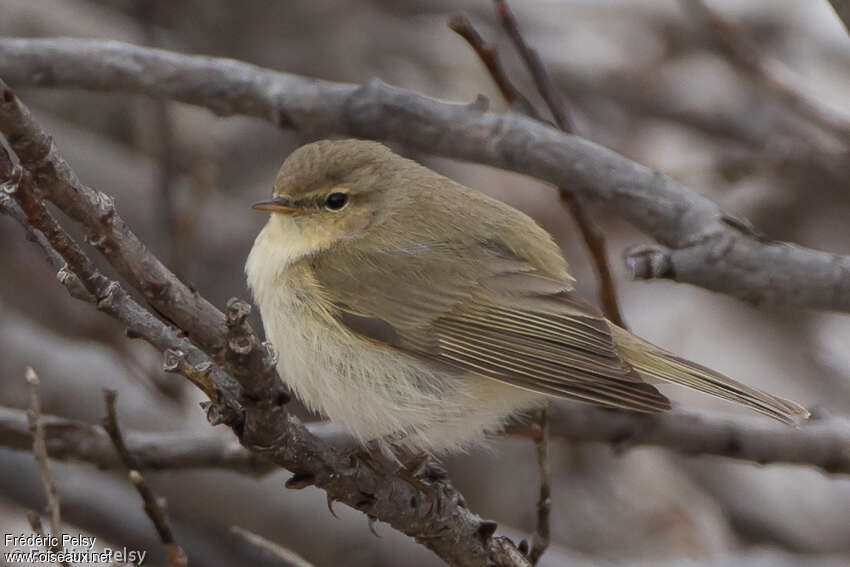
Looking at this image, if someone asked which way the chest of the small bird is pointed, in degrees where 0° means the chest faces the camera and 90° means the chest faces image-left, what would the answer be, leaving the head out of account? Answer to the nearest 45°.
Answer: approximately 90°

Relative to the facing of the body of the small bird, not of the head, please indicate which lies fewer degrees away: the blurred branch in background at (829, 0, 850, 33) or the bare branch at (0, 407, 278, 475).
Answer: the bare branch
